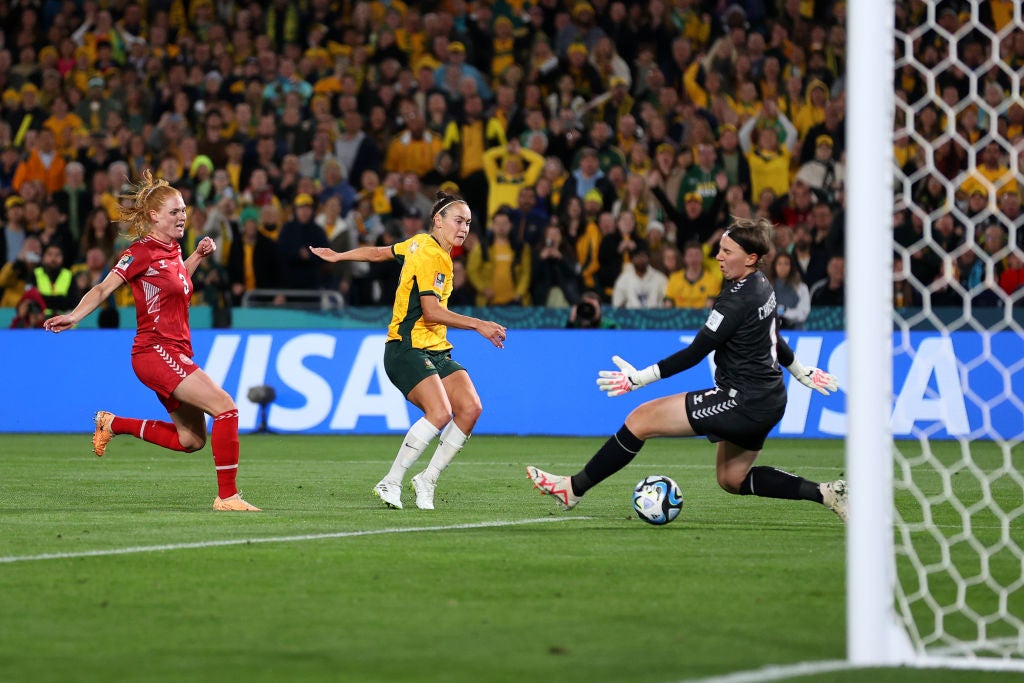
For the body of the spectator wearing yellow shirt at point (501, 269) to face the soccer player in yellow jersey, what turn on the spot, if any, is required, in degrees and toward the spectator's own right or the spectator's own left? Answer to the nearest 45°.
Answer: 0° — they already face them

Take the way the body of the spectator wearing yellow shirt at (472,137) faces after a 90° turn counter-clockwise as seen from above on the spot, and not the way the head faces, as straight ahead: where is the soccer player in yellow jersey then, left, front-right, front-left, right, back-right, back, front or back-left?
right

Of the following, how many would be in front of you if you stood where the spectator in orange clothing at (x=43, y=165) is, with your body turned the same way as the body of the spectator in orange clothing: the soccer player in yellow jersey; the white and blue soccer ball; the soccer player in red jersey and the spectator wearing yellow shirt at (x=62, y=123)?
3

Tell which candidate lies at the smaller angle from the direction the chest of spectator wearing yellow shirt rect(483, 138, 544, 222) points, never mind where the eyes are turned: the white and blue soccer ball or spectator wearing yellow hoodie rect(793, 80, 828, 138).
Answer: the white and blue soccer ball

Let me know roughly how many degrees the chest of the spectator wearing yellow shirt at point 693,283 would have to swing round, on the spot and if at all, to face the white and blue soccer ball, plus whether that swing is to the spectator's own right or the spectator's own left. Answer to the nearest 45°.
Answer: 0° — they already face it

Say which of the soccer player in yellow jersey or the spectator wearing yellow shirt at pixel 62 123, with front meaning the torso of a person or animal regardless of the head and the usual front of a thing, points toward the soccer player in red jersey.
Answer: the spectator wearing yellow shirt

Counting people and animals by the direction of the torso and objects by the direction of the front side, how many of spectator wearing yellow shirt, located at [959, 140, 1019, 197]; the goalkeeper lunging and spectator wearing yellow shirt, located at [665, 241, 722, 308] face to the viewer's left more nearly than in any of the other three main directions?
1

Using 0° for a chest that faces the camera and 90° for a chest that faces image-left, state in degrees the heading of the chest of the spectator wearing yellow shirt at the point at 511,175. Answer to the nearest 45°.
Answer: approximately 0°
